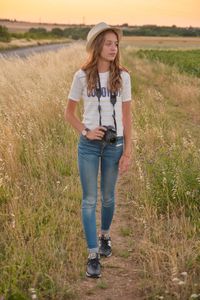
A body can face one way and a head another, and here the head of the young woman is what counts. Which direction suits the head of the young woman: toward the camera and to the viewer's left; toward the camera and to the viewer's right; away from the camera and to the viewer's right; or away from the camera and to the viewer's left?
toward the camera and to the viewer's right

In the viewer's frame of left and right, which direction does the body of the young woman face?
facing the viewer
